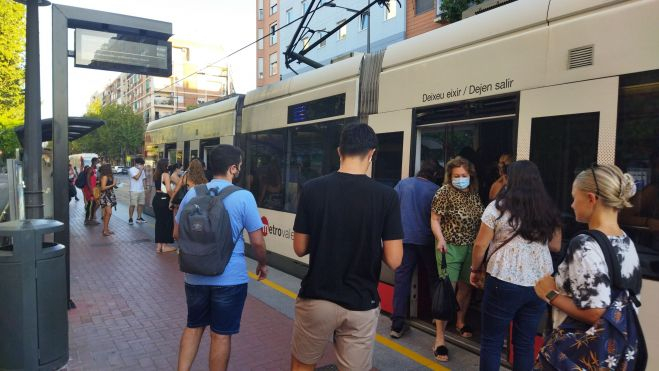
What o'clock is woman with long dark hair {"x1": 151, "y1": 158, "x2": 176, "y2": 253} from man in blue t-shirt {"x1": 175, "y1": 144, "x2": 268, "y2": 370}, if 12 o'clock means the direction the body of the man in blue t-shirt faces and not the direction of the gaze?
The woman with long dark hair is roughly at 10 o'clock from the man in blue t-shirt.

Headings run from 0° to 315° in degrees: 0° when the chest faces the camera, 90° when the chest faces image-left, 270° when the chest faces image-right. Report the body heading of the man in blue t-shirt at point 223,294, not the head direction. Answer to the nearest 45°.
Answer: approximately 225°

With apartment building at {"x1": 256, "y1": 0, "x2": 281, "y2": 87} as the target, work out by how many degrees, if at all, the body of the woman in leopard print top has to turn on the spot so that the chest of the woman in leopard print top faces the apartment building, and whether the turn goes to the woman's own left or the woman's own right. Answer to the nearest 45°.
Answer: approximately 135° to the woman's own right

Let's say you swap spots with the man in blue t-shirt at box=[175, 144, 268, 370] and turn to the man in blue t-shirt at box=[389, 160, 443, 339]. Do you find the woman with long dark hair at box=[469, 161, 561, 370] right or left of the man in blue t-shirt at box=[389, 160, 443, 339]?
right

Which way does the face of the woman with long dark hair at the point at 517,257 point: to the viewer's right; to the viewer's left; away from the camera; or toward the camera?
away from the camera

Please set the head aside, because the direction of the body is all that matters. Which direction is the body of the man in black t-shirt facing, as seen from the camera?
away from the camera

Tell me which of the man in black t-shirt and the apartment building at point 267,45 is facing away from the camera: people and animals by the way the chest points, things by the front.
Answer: the man in black t-shirt

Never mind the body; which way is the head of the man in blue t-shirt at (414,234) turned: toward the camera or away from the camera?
away from the camera
